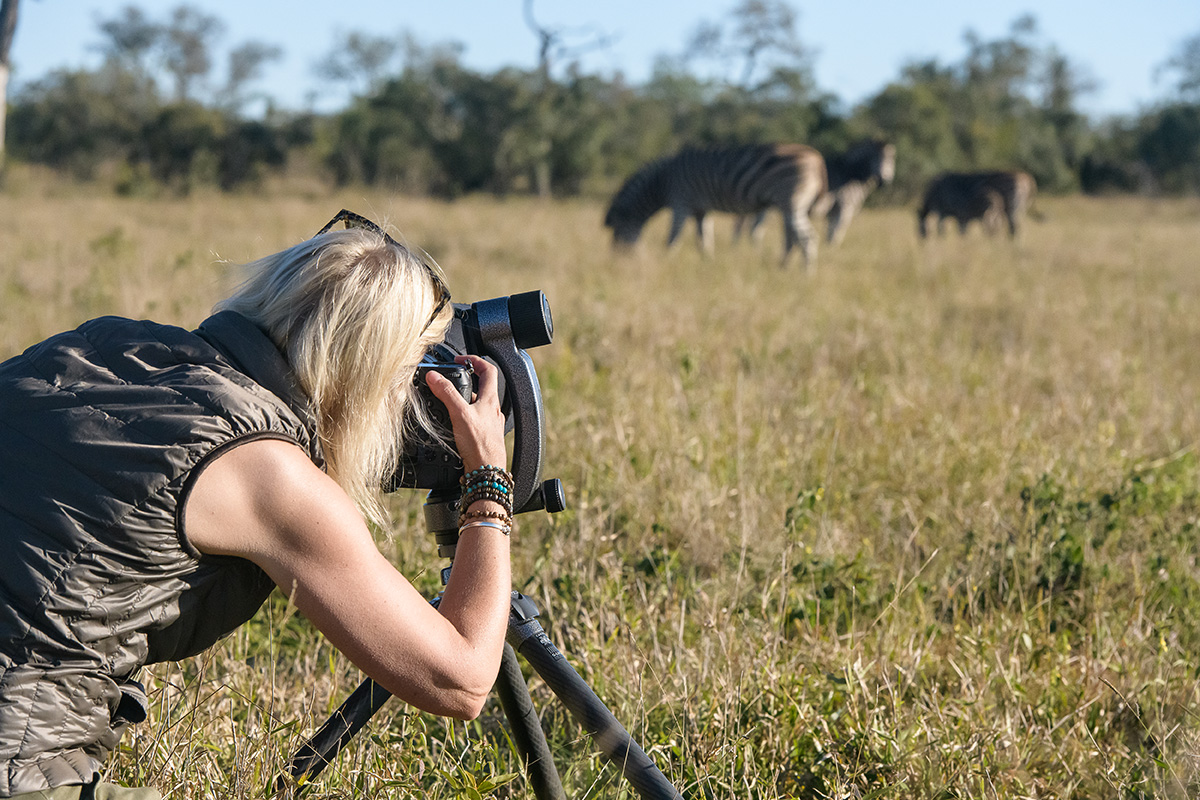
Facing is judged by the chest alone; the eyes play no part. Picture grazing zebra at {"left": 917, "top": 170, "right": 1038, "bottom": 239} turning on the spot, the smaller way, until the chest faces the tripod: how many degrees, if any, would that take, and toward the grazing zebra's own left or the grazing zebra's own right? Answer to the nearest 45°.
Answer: approximately 90° to the grazing zebra's own left

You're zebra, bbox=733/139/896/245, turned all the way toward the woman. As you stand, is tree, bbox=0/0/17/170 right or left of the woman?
right

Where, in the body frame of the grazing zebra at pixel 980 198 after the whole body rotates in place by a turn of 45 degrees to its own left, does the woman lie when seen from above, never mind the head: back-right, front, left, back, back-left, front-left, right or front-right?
front-left

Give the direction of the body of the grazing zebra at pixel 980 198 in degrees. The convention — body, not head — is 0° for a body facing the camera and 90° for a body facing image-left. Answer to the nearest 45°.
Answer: approximately 90°

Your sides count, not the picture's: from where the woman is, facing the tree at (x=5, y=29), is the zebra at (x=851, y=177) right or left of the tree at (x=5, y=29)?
right

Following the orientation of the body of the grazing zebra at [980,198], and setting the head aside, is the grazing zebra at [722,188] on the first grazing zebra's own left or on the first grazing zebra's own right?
on the first grazing zebra's own left
